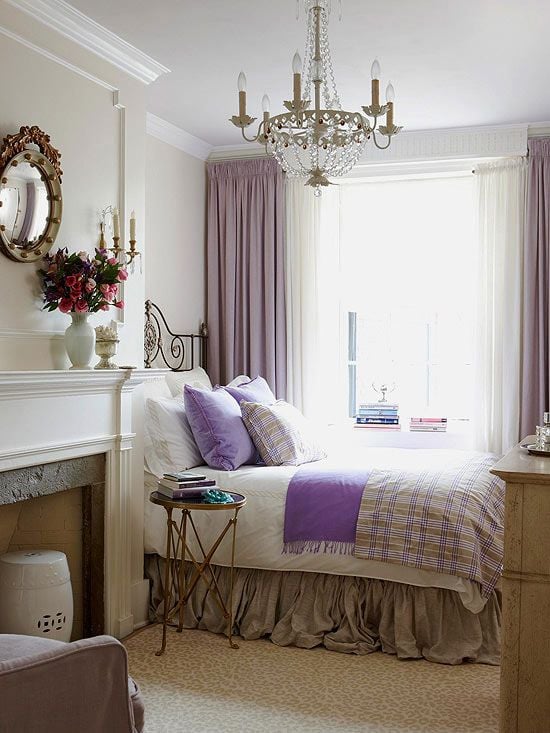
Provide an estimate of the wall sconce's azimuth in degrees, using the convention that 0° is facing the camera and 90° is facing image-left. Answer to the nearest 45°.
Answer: approximately 315°

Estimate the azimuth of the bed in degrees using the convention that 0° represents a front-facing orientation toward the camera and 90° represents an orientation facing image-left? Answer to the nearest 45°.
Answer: approximately 270°

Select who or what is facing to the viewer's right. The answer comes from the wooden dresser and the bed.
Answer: the bed

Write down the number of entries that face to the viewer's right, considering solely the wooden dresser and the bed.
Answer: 1

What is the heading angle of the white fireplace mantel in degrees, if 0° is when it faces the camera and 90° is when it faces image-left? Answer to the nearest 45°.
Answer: approximately 315°

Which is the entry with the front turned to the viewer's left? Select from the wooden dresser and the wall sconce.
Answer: the wooden dresser

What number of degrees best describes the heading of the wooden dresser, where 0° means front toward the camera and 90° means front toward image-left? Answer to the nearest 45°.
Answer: approximately 90°

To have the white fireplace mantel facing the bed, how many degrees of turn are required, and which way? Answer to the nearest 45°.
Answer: approximately 45° to its left

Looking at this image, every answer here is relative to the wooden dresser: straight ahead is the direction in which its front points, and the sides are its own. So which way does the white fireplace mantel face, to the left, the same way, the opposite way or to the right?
the opposite way

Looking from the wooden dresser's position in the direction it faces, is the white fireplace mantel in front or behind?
in front
